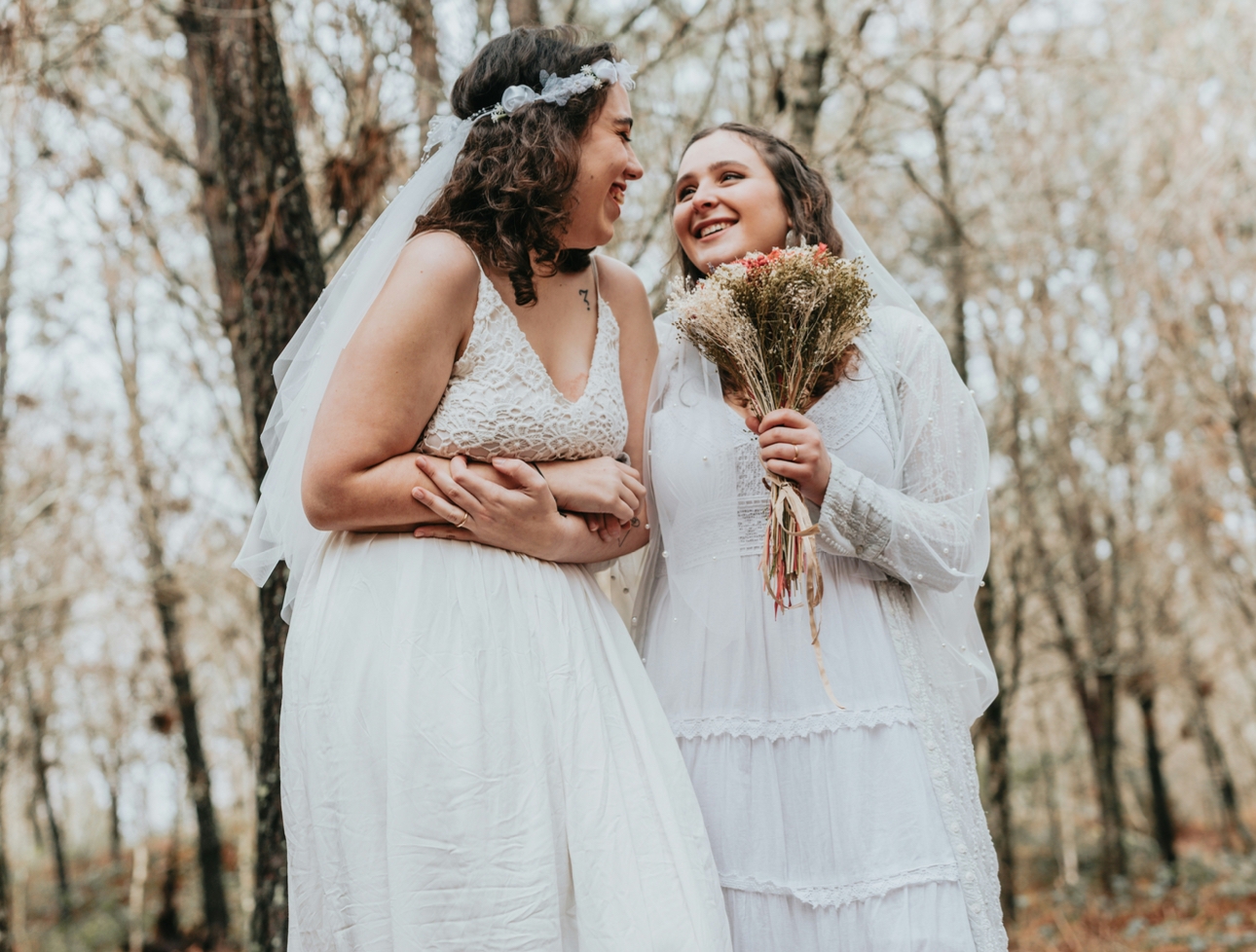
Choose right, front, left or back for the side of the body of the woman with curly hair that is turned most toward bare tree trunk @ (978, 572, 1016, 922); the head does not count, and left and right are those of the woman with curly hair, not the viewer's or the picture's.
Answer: left

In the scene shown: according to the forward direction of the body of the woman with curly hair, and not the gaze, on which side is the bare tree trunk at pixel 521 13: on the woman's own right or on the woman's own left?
on the woman's own left

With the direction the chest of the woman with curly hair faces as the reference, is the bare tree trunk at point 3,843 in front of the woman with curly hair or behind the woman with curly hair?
behind

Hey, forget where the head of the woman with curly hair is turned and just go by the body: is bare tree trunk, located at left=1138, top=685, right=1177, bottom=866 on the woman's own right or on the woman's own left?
on the woman's own left

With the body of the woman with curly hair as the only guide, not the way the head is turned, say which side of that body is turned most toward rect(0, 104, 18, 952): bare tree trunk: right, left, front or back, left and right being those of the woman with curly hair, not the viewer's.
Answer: back

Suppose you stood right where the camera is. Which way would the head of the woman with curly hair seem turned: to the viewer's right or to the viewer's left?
to the viewer's right

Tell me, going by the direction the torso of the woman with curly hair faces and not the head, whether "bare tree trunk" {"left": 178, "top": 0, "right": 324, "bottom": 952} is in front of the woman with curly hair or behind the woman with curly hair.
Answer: behind

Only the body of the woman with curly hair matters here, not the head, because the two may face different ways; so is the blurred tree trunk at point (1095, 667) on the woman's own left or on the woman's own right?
on the woman's own left

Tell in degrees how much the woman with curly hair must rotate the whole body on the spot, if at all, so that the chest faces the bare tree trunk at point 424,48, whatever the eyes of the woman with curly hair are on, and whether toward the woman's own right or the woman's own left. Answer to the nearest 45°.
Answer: approximately 135° to the woman's own left

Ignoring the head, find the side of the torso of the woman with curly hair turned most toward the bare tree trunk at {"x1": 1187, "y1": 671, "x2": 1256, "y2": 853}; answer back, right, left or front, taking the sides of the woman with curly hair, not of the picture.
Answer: left

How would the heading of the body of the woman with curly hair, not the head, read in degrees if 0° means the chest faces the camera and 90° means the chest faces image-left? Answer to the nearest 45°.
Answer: approximately 315°
